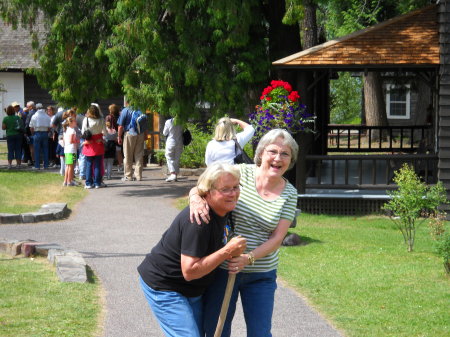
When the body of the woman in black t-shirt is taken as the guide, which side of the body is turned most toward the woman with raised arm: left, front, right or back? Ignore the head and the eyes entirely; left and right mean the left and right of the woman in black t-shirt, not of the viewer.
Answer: left

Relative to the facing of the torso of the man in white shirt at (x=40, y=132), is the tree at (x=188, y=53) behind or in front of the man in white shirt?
behind

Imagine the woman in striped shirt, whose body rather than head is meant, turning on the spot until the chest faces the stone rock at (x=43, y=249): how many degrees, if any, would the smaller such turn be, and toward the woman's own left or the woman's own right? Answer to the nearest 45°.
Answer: approximately 135° to the woman's own right

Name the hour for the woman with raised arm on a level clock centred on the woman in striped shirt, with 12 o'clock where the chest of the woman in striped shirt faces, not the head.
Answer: The woman with raised arm is roughly at 6 o'clock from the woman in striped shirt.

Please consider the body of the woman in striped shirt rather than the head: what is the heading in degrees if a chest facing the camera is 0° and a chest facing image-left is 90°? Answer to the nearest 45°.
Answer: approximately 0°

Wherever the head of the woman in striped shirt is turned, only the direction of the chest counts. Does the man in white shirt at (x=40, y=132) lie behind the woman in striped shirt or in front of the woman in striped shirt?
behind
